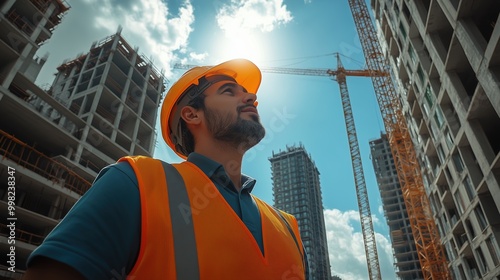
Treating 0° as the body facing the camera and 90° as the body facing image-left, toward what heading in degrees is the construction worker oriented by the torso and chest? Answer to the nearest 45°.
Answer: approximately 315°

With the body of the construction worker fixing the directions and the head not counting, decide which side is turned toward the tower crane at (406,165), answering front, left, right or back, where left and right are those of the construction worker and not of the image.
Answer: left

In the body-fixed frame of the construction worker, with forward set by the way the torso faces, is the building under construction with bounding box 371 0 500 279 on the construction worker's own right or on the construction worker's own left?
on the construction worker's own left

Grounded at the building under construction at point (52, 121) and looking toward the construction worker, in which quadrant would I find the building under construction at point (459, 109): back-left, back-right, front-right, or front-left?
front-left

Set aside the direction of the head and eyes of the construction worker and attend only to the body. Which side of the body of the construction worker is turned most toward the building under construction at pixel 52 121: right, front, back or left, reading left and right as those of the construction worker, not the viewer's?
back

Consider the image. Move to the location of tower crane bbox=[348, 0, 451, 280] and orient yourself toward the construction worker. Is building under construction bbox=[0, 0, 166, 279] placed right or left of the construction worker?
right
